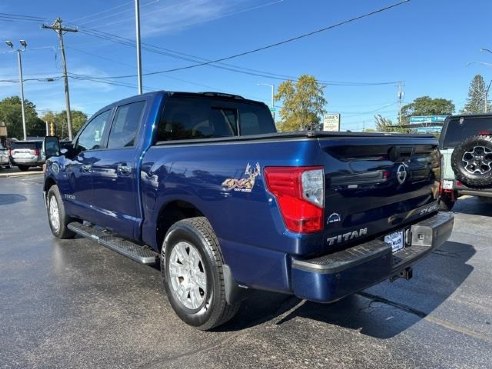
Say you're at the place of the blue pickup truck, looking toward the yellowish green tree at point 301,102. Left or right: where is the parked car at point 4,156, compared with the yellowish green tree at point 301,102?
left

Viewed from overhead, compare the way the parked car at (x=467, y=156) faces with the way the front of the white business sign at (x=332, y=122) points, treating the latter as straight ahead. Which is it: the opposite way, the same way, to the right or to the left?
the opposite way

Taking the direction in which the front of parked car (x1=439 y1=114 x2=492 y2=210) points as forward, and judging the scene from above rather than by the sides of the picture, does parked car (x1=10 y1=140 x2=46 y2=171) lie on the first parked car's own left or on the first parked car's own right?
on the first parked car's own left

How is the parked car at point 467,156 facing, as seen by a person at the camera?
facing away from the viewer

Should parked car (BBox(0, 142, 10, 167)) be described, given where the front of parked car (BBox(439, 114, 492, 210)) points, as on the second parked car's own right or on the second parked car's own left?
on the second parked car's own left

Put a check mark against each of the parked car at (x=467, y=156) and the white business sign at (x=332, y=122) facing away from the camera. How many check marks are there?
1

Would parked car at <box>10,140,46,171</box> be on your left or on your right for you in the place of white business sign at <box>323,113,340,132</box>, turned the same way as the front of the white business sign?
on your right

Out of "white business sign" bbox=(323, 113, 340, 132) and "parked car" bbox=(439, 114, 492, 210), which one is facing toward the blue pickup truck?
the white business sign

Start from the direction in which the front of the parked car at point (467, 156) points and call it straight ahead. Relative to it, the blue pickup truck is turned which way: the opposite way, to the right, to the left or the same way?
to the left

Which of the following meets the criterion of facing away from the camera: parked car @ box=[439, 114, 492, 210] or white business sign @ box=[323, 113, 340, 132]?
the parked car
